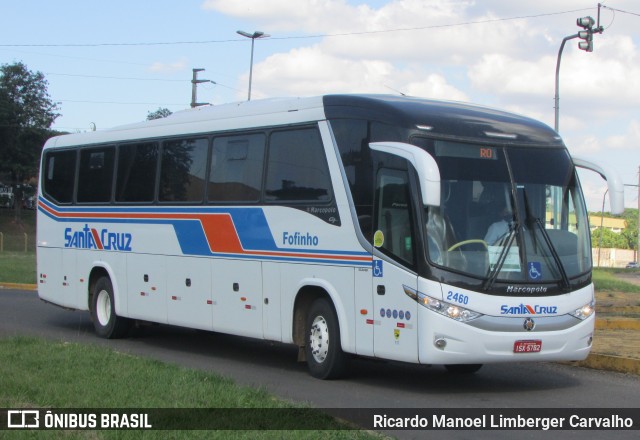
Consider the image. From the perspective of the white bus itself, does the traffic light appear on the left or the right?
on its left
